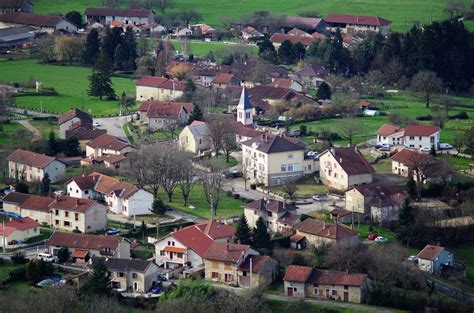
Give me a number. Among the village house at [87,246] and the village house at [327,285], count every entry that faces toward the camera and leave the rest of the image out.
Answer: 2

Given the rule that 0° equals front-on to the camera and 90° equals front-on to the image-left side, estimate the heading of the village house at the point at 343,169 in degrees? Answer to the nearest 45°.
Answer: approximately 45°

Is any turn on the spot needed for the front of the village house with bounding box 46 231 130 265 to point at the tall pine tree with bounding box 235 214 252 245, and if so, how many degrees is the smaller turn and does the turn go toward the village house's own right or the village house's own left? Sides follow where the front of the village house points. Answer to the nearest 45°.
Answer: approximately 90° to the village house's own left

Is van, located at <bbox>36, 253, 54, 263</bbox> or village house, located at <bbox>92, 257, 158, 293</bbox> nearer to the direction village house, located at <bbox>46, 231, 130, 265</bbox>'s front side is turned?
the village house

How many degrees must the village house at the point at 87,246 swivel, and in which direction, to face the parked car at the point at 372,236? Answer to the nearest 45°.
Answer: approximately 90° to its left

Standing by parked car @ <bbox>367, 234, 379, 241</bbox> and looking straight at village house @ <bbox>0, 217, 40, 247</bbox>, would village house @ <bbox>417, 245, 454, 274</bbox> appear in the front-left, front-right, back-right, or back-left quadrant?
back-left

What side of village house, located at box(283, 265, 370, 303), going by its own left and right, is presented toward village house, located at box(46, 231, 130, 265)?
right
